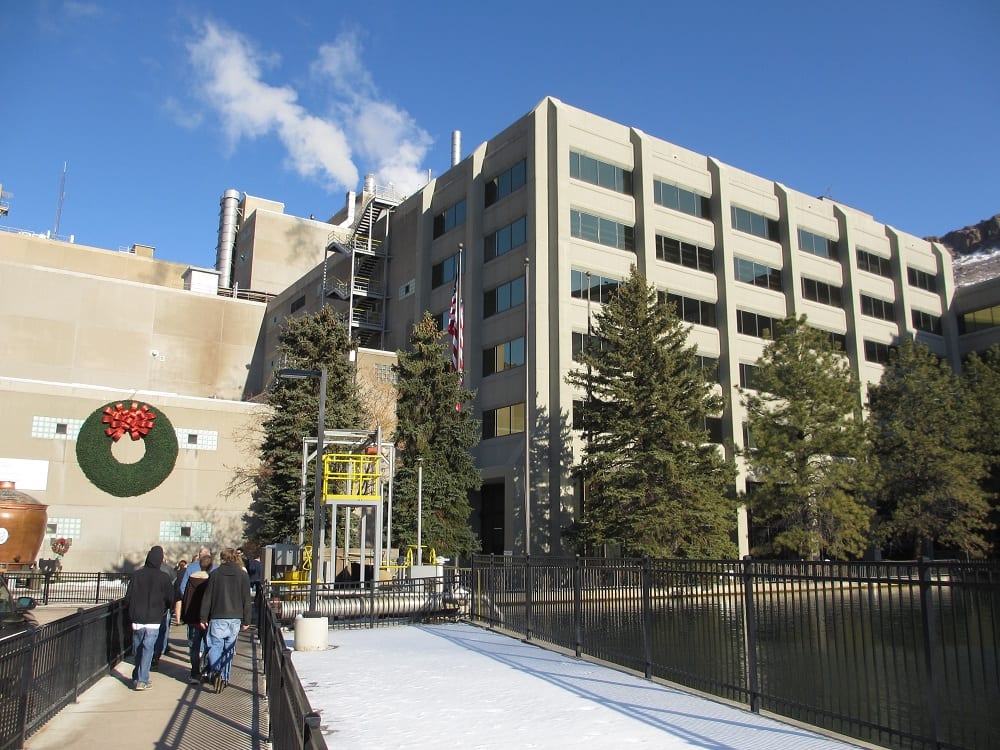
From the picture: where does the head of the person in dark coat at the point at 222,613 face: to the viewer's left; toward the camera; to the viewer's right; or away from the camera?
away from the camera

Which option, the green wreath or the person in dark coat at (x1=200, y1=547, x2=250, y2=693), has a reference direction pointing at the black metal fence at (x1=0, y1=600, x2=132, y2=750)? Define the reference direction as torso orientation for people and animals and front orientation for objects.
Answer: the green wreath

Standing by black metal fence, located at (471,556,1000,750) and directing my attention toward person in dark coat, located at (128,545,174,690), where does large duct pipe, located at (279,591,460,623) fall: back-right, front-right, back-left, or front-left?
front-right

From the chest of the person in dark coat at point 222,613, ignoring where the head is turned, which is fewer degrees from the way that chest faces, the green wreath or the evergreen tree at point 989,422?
the green wreath

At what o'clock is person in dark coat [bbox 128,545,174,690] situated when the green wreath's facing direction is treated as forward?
The person in dark coat is roughly at 12 o'clock from the green wreath.

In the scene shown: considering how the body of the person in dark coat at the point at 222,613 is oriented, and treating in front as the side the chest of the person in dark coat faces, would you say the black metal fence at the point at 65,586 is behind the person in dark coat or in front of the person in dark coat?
in front

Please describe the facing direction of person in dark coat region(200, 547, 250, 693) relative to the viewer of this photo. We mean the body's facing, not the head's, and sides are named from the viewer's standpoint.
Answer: facing away from the viewer

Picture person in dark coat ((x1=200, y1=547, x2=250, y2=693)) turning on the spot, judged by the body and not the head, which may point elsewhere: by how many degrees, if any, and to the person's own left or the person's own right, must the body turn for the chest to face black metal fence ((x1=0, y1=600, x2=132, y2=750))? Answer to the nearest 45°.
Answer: approximately 135° to the person's own left

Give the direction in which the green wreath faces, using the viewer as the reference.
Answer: facing the viewer

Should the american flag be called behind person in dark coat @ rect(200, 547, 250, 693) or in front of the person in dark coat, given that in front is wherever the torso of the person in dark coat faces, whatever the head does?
in front

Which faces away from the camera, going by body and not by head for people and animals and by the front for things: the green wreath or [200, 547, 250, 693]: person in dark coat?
the person in dark coat

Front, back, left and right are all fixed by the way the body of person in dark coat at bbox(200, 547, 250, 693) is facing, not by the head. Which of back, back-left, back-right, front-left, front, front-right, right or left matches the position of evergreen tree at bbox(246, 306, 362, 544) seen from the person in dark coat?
front

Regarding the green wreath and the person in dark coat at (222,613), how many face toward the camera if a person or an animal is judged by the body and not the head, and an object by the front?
1

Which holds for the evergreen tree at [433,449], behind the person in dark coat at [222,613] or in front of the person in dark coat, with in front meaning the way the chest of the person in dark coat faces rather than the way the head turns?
in front

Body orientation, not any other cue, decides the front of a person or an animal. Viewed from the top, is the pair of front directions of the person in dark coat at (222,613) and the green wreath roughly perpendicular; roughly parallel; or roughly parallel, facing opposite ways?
roughly parallel, facing opposite ways
